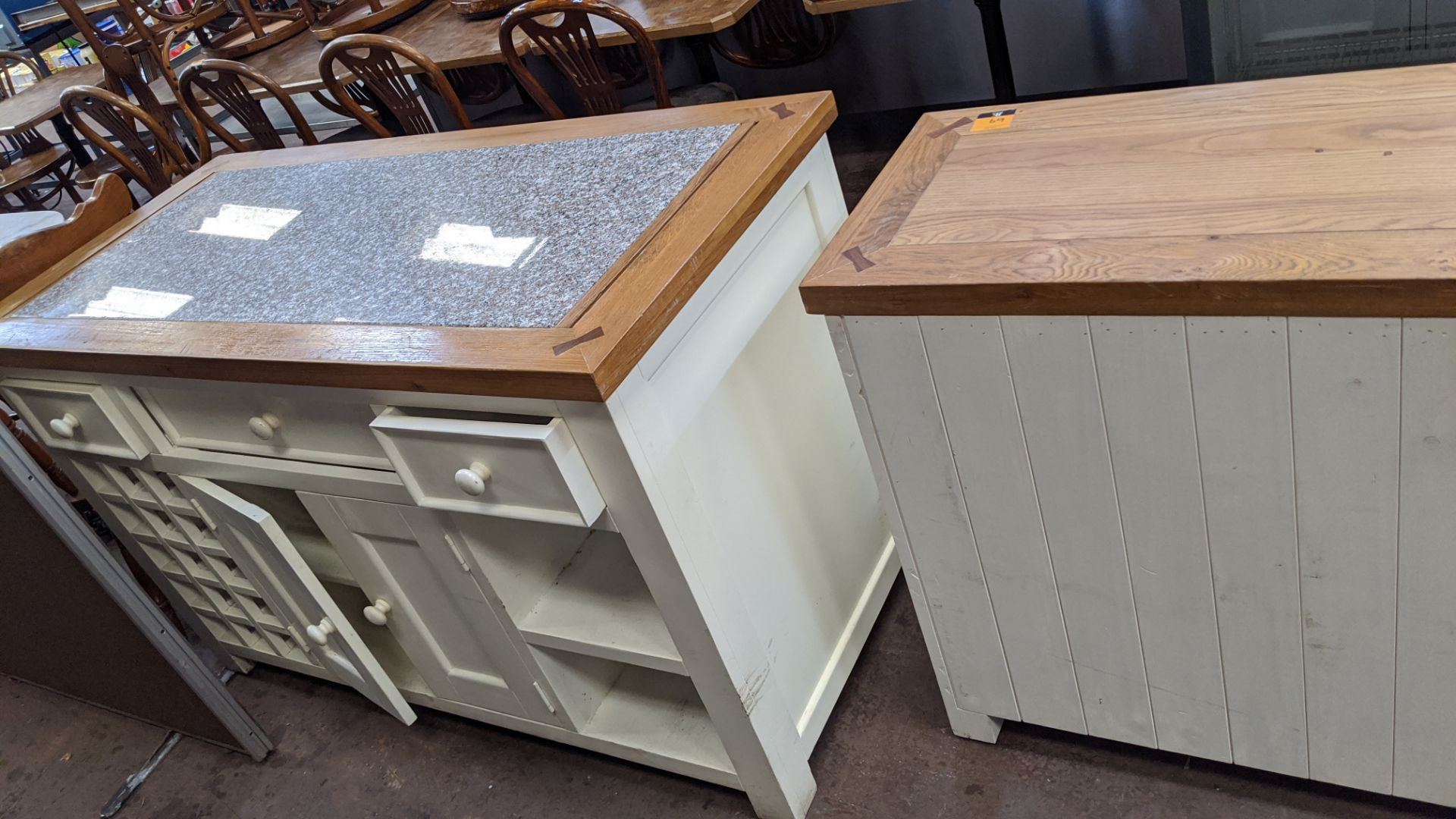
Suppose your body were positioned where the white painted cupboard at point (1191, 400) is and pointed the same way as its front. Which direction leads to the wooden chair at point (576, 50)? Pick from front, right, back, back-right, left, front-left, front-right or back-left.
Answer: front-left

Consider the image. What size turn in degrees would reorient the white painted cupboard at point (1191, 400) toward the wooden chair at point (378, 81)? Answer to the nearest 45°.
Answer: approximately 45° to its left

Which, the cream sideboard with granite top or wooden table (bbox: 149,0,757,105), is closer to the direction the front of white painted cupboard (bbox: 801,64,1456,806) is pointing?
the wooden table

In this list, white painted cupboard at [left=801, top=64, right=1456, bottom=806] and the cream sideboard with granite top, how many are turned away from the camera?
1

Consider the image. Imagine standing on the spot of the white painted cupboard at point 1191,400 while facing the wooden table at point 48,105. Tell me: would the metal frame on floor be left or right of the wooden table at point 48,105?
left

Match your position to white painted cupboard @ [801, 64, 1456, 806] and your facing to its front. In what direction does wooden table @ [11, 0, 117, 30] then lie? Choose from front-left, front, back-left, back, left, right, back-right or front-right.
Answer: front-left

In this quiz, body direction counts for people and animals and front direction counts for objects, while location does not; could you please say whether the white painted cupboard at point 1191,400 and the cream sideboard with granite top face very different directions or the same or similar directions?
very different directions

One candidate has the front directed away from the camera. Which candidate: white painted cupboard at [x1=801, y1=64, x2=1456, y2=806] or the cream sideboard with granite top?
the white painted cupboard

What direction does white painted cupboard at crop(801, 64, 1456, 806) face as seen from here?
away from the camera
